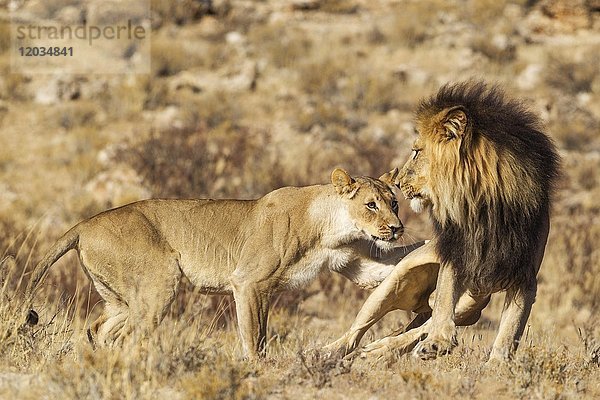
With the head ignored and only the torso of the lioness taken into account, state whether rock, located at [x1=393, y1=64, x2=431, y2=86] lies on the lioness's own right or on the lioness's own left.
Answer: on the lioness's own left

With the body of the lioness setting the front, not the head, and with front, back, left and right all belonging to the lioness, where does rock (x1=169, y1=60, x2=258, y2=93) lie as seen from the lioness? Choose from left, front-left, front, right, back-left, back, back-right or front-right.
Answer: left

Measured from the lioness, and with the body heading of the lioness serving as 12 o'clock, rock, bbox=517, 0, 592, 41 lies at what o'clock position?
The rock is roughly at 10 o'clock from the lioness.

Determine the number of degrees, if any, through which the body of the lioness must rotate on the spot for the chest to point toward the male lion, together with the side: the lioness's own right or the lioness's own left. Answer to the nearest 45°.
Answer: approximately 45° to the lioness's own right

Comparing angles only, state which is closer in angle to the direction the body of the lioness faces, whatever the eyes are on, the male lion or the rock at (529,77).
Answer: the male lion

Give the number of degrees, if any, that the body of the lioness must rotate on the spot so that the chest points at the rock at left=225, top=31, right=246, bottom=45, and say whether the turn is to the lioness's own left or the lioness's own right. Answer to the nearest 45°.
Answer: approximately 90° to the lioness's own left

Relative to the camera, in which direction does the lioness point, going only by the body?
to the viewer's right
